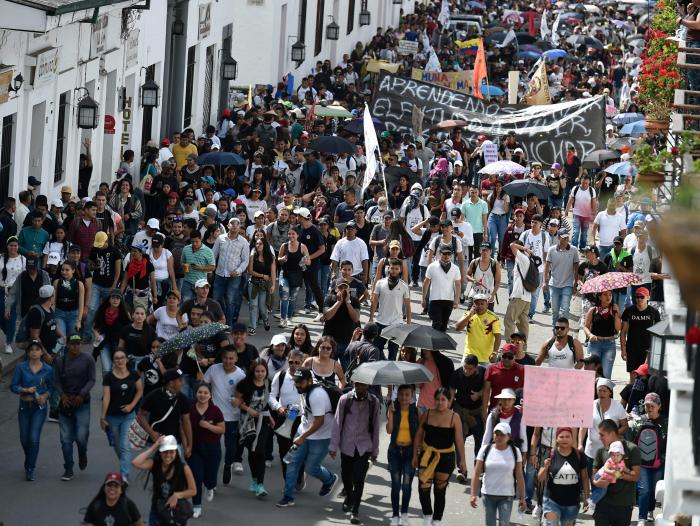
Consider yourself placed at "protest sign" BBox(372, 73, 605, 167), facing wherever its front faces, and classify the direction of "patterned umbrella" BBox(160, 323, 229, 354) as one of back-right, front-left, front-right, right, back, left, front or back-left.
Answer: front

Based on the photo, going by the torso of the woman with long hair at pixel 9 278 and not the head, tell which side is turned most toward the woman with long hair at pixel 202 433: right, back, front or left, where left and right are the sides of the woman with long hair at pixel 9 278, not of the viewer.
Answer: front

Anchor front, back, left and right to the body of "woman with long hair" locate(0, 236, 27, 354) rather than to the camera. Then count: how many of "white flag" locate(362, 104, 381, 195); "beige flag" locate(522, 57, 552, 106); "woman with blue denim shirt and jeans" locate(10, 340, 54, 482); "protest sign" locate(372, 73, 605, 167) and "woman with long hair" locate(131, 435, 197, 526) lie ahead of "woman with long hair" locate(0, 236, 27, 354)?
2

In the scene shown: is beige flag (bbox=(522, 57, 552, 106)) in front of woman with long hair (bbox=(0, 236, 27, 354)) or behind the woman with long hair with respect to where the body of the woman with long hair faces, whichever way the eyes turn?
behind

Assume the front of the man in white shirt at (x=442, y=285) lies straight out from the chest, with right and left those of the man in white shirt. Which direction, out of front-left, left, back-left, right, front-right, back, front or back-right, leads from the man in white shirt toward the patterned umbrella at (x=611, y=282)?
front-left

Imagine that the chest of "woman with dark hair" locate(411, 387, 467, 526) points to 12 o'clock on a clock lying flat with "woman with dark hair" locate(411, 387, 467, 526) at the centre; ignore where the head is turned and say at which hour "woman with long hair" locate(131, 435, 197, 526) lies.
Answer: "woman with long hair" locate(131, 435, 197, 526) is roughly at 2 o'clock from "woman with dark hair" locate(411, 387, 467, 526).

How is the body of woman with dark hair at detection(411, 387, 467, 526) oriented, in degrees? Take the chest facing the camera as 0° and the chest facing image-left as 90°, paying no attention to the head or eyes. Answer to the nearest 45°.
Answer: approximately 0°

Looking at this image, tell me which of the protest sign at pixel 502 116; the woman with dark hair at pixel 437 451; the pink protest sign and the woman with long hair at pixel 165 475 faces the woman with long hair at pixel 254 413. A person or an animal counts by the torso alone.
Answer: the protest sign

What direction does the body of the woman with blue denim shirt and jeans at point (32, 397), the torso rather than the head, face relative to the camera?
toward the camera

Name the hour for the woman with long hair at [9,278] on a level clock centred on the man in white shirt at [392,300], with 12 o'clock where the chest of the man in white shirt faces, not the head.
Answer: The woman with long hair is roughly at 3 o'clock from the man in white shirt.

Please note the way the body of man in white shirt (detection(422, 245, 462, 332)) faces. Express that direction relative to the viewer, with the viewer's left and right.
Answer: facing the viewer

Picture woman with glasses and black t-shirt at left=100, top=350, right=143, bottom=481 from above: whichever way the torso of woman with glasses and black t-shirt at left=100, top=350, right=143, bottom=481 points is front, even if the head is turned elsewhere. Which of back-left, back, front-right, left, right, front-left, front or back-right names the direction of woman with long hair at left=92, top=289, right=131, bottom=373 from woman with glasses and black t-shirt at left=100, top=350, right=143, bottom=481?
back

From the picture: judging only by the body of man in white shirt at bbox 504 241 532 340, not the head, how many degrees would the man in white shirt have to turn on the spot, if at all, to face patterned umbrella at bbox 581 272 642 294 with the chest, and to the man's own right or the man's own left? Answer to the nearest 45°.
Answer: approximately 135° to the man's own left
